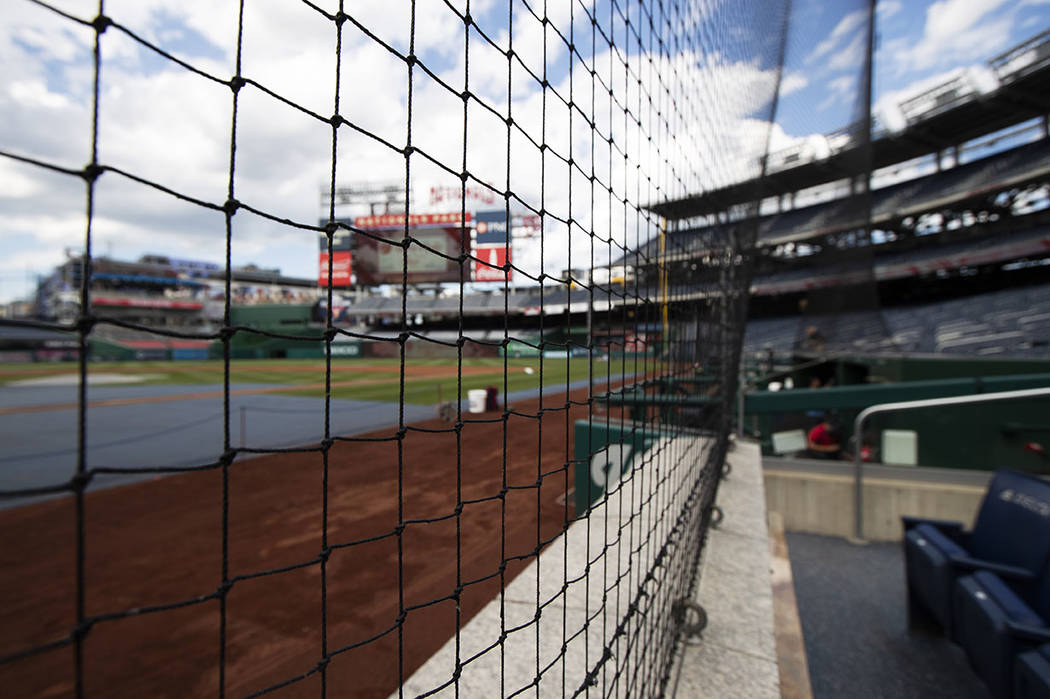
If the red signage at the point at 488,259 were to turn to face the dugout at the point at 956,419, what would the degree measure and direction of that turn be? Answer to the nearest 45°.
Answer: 0° — it already faces it

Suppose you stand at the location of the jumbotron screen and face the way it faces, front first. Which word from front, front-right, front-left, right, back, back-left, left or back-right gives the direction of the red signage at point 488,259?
left

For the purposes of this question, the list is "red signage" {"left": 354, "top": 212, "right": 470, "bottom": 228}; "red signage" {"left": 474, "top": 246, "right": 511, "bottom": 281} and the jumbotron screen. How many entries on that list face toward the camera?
3

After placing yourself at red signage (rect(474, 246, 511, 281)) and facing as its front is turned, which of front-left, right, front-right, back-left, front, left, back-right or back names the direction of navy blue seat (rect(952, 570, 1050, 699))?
front

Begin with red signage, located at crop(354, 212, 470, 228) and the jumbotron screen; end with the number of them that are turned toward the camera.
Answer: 2

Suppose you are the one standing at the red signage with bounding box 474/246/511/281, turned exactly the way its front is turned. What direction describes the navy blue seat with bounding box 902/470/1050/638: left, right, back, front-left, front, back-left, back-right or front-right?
front

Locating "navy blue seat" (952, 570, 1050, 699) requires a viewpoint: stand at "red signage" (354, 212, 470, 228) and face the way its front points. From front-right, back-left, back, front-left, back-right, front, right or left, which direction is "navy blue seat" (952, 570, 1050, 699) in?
front

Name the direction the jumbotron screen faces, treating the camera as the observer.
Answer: facing the viewer

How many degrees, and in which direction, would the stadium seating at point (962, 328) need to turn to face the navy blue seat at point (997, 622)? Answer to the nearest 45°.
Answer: approximately 45° to its left

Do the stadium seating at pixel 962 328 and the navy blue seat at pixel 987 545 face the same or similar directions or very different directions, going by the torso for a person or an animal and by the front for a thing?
same or similar directions

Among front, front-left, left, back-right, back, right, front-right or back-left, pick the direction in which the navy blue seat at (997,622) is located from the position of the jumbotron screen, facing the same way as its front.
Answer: front

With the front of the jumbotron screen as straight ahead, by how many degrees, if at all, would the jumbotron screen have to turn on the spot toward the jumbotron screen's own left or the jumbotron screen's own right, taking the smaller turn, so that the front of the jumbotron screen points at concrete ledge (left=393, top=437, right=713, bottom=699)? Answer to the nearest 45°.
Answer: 0° — it already faces it

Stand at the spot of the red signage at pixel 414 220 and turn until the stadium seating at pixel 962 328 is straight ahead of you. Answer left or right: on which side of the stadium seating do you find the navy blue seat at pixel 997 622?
right

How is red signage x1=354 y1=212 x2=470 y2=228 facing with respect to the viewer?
toward the camera
